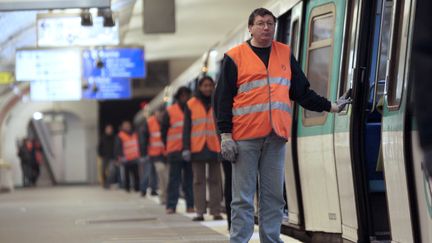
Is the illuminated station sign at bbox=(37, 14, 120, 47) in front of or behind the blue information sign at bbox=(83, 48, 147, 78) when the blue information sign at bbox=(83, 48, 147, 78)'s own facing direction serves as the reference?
in front

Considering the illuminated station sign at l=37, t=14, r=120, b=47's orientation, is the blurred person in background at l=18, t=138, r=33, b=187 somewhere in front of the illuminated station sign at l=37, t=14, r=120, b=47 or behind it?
behind

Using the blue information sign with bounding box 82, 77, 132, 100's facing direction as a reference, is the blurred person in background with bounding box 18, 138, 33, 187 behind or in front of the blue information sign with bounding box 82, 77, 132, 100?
behind

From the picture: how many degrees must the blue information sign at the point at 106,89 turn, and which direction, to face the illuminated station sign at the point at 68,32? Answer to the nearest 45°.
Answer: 0° — it already faces it

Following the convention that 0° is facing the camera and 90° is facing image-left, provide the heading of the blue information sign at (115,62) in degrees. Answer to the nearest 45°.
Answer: approximately 0°

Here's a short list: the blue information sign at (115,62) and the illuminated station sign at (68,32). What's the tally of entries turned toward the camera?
2

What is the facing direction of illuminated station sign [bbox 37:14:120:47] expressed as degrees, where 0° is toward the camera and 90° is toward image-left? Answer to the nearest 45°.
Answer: approximately 0°
